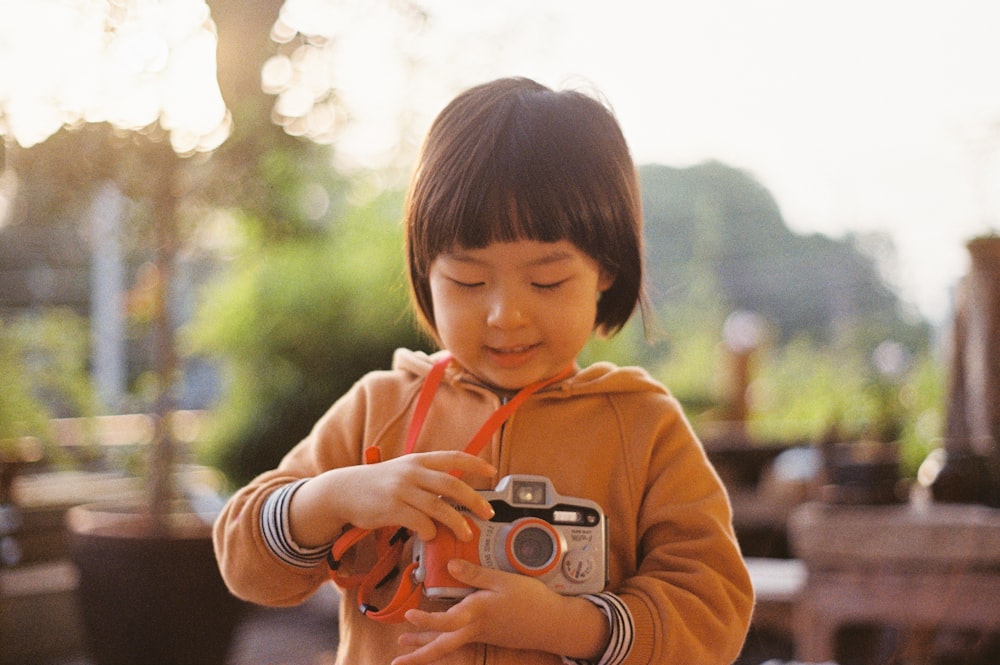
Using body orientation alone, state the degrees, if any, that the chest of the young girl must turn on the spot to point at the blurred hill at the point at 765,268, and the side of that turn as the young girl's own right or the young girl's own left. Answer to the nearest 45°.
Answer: approximately 180°

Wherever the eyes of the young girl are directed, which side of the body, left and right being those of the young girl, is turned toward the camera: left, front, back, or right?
front

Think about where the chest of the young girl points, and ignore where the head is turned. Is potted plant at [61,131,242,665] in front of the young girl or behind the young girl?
behind

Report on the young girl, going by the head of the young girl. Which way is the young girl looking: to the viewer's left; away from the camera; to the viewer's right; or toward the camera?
toward the camera

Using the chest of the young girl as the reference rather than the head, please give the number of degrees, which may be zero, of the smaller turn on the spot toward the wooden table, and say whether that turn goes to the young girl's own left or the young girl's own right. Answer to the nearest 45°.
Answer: approximately 135° to the young girl's own left

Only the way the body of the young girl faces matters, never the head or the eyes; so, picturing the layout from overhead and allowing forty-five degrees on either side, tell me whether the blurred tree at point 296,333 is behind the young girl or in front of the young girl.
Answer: behind

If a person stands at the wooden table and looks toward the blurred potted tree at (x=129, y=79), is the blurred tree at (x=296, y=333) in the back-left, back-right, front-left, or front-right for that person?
front-right

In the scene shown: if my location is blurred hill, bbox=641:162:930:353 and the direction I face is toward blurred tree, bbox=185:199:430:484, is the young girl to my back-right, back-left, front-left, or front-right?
front-left

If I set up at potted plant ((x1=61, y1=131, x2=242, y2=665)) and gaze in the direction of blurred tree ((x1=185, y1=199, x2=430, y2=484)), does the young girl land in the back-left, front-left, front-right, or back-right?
back-right
